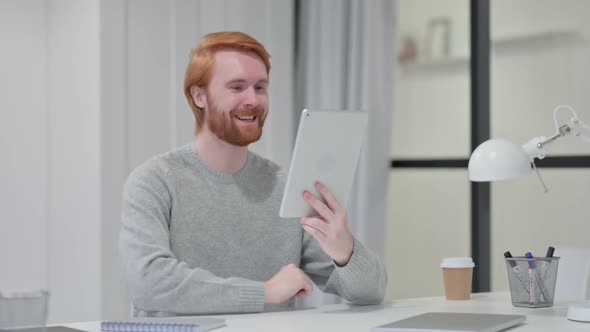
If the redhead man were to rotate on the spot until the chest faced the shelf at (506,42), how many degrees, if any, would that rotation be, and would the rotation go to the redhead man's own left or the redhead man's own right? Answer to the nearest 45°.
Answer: approximately 90° to the redhead man's own left

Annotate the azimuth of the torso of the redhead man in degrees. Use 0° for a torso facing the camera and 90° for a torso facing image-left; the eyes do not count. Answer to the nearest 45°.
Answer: approximately 315°

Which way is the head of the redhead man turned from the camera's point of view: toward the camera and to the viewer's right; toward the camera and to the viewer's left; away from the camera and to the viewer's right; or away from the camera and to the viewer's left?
toward the camera and to the viewer's right

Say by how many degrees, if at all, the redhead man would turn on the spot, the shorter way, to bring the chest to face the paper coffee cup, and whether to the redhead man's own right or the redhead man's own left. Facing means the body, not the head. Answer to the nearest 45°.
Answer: approximately 45° to the redhead man's own left

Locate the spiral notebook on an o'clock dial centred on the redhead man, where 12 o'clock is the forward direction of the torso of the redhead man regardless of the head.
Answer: The spiral notebook is roughly at 2 o'clock from the redhead man.

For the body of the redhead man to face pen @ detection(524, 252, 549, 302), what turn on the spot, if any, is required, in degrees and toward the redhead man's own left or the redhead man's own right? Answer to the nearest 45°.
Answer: approximately 45° to the redhead man's own left

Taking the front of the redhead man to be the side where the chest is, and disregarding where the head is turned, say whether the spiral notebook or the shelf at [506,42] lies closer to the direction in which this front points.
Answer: the spiral notebook

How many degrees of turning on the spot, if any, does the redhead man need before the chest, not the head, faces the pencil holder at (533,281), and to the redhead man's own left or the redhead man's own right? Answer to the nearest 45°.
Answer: approximately 45° to the redhead man's own left

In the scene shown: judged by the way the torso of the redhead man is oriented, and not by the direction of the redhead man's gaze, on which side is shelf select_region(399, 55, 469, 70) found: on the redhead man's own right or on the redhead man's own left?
on the redhead man's own left

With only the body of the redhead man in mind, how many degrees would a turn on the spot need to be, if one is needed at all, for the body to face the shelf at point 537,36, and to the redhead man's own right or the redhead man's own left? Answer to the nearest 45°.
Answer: approximately 90° to the redhead man's own left

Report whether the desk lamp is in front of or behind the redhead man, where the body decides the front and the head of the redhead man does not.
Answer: in front
